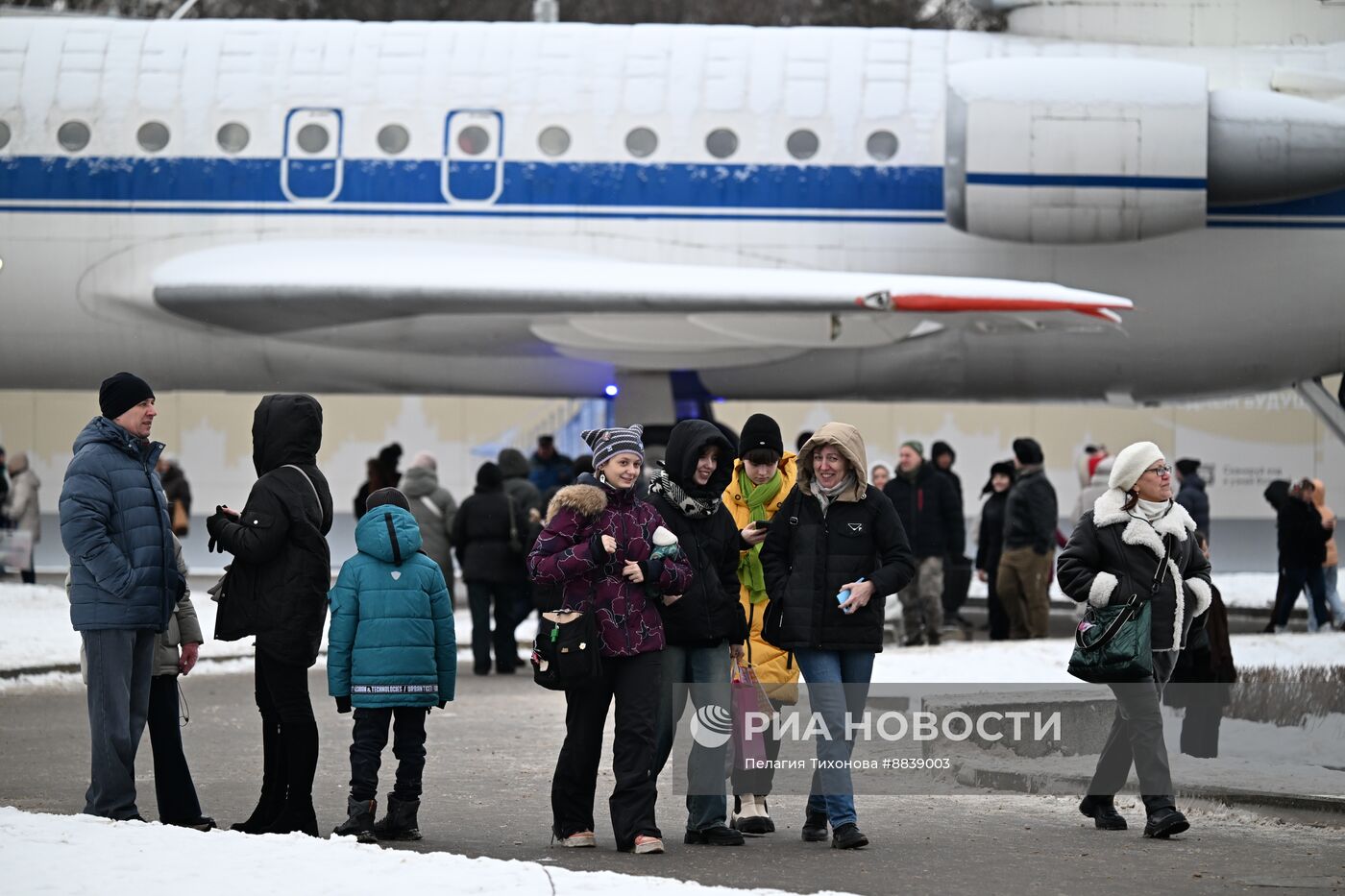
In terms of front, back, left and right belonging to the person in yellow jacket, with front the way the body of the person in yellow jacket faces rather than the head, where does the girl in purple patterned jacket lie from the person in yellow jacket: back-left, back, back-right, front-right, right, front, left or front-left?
front-right

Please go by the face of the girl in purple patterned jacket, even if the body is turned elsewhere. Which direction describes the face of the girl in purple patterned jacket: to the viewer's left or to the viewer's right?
to the viewer's right

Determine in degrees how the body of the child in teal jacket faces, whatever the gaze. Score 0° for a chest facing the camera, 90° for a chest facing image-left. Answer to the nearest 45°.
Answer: approximately 180°

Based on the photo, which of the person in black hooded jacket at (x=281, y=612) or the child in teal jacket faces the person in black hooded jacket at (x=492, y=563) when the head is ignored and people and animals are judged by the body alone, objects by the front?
the child in teal jacket

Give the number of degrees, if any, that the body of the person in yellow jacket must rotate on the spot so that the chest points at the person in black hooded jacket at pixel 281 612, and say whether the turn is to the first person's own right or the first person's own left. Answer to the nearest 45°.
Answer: approximately 90° to the first person's own right

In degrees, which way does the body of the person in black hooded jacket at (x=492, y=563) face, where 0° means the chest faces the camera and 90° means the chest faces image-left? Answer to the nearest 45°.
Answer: approximately 180°

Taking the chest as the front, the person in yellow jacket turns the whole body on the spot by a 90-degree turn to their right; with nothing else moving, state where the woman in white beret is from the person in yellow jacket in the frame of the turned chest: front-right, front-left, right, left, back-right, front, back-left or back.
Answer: back

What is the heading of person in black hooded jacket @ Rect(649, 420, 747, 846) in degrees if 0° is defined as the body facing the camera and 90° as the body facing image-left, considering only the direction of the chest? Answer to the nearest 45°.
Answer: approximately 315°

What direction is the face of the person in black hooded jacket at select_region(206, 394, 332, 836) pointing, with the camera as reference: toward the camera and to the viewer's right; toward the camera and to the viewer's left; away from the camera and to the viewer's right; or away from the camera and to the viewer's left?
away from the camera and to the viewer's left

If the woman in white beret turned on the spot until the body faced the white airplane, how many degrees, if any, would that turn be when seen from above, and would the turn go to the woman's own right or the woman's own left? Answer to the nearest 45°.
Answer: approximately 180°

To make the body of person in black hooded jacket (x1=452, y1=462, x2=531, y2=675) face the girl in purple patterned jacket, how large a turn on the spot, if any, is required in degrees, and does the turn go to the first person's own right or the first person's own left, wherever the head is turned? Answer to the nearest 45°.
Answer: approximately 180°

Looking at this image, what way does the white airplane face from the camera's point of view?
to the viewer's left

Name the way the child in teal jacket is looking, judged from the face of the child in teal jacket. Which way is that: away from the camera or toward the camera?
away from the camera

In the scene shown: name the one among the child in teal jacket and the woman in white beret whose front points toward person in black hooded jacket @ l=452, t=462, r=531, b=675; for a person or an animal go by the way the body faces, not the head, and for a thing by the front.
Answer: the child in teal jacket
